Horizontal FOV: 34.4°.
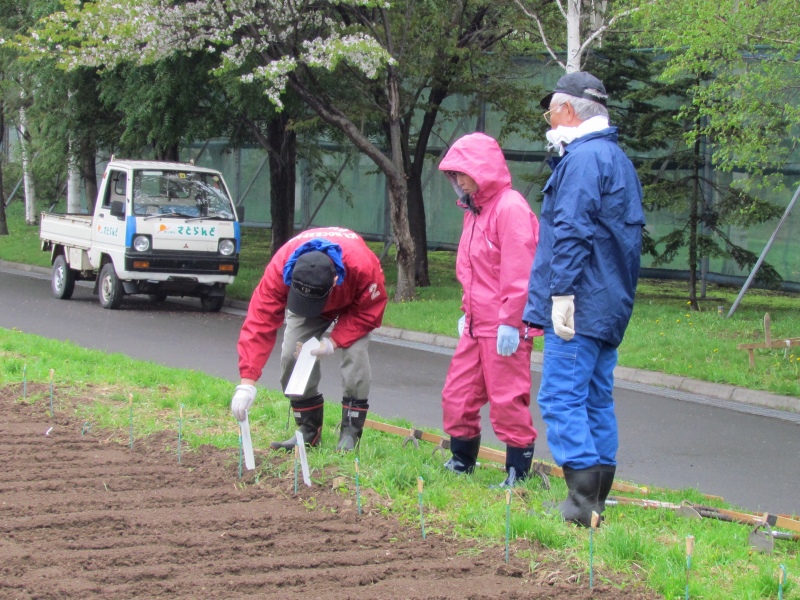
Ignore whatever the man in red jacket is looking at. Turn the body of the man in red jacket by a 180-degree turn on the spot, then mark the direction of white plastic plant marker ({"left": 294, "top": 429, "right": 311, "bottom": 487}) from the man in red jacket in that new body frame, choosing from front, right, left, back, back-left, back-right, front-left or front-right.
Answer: back

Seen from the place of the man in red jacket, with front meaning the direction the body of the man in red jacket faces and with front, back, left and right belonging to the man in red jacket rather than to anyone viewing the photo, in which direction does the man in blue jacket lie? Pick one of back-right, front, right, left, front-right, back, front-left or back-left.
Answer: front-left

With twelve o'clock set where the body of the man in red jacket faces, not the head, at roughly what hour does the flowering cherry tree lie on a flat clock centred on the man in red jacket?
The flowering cherry tree is roughly at 6 o'clock from the man in red jacket.

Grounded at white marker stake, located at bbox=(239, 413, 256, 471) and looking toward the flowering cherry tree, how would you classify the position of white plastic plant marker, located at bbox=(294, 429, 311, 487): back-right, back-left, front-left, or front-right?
back-right

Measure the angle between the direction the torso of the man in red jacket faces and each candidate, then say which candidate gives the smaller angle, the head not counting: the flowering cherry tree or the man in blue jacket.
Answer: the man in blue jacket

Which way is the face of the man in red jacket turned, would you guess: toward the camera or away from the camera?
toward the camera

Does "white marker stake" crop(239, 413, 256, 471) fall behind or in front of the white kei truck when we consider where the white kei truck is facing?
in front

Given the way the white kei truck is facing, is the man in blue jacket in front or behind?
in front

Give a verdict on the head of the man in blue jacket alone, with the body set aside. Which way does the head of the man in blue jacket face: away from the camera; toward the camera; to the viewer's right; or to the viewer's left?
to the viewer's left

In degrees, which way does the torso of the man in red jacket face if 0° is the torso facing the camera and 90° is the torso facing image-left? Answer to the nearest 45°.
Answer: approximately 0°

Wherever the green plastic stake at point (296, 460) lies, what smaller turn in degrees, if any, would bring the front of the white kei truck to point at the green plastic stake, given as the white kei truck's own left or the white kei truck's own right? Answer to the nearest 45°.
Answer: approximately 45° to the white kei truck's own right

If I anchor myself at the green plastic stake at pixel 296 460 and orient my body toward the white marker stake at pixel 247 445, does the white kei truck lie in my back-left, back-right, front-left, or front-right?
front-right

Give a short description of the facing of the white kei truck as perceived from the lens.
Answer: facing the viewer and to the right of the viewer
